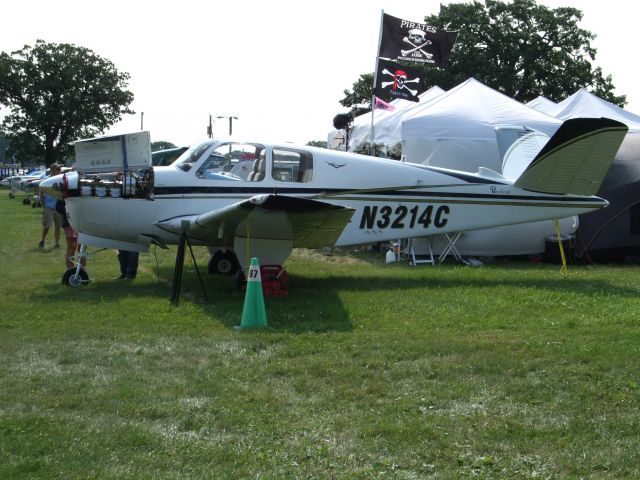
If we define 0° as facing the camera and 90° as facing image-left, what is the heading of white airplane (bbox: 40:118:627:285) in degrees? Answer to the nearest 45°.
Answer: approximately 90°

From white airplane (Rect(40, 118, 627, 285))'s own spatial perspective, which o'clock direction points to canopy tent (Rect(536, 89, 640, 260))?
The canopy tent is roughly at 5 o'clock from the white airplane.

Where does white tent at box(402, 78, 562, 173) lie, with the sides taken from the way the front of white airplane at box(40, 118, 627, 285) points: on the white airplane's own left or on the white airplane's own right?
on the white airplane's own right

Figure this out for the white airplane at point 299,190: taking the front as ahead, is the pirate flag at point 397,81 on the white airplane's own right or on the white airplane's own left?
on the white airplane's own right

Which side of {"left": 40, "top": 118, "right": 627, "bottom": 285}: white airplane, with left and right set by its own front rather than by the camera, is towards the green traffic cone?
left

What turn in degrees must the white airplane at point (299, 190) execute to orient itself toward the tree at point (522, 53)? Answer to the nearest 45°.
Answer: approximately 90° to its right
